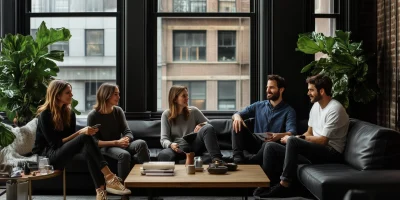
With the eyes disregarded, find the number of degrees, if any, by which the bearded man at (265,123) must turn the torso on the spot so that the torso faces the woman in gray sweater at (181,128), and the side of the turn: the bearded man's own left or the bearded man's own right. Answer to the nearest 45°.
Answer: approximately 45° to the bearded man's own right

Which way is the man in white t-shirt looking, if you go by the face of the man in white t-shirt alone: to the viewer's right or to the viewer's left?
to the viewer's left

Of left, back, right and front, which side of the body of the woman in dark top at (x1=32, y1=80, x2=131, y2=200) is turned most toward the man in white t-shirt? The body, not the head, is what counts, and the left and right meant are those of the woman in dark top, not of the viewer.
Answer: front

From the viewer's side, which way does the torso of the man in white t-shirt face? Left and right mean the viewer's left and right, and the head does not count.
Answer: facing to the left of the viewer

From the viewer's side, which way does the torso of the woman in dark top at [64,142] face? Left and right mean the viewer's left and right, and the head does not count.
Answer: facing to the right of the viewer

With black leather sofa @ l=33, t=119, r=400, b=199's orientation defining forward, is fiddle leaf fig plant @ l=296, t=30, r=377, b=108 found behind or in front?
behind

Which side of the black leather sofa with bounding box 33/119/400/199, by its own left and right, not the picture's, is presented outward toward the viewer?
front

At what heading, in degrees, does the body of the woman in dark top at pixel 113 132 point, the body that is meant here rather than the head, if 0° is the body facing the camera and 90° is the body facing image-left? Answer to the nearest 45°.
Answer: approximately 315°

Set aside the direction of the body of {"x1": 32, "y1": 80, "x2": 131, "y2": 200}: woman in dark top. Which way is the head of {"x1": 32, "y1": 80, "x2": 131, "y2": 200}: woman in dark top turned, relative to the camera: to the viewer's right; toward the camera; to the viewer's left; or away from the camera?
to the viewer's right

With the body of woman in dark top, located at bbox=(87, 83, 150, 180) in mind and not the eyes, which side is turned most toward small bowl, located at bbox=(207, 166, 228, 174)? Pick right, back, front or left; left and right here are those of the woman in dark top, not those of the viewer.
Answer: front

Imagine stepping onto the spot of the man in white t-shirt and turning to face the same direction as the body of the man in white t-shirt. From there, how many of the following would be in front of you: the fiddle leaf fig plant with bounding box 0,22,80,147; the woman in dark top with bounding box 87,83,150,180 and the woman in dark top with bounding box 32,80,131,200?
3
